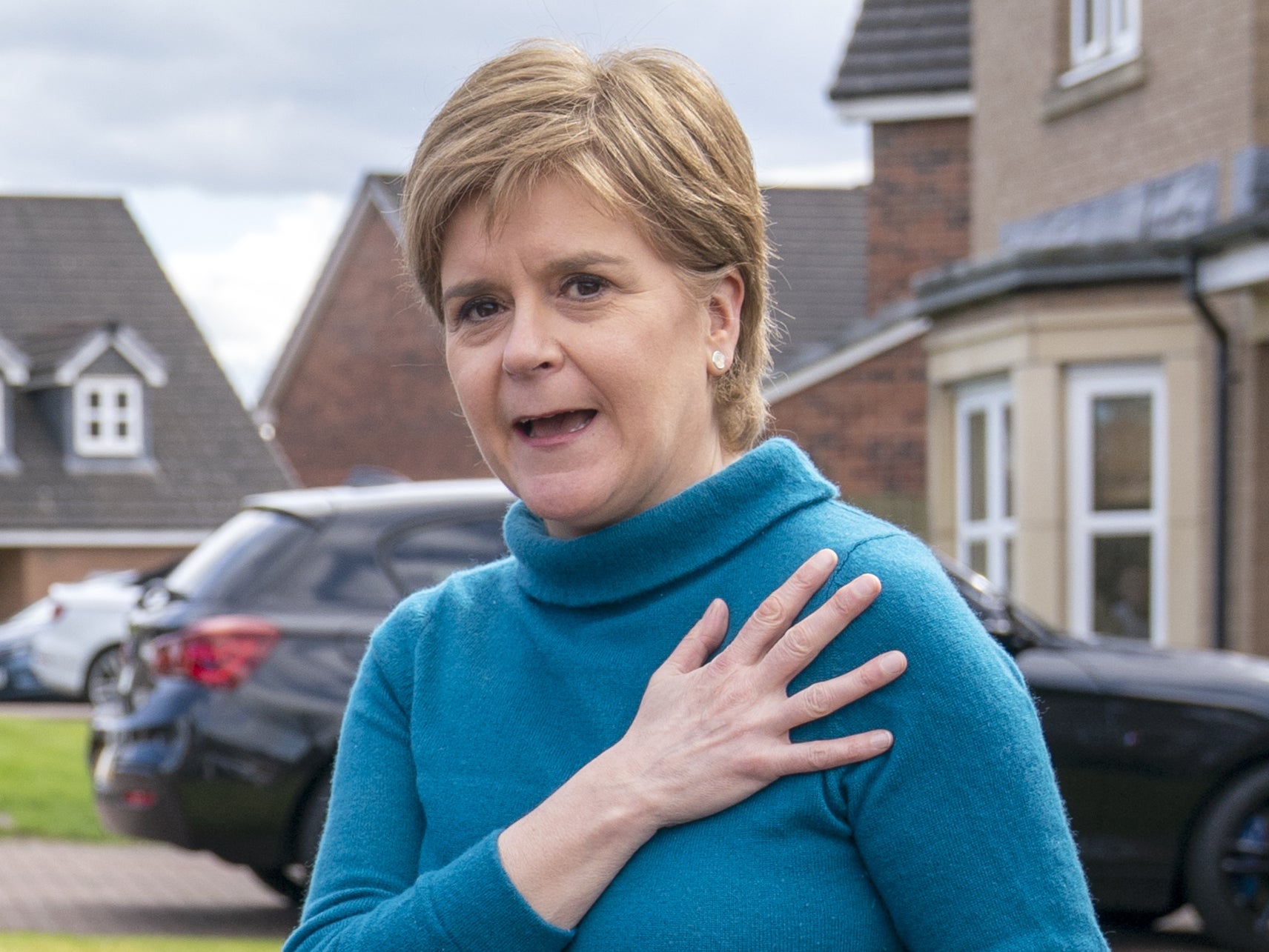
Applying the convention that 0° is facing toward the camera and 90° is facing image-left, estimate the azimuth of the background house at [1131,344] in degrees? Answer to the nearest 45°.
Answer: approximately 45°

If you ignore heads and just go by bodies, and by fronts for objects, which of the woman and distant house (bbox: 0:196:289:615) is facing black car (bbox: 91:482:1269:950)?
the distant house

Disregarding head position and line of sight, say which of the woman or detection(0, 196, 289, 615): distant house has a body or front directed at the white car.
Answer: the distant house

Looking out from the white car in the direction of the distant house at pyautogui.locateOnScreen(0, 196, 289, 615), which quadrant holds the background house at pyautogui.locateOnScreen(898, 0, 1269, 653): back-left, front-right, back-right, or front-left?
back-right

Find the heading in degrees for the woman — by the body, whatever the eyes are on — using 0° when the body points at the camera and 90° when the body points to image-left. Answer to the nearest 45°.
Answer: approximately 45°

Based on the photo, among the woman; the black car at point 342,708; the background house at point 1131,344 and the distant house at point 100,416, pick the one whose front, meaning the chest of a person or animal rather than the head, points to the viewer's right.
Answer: the black car

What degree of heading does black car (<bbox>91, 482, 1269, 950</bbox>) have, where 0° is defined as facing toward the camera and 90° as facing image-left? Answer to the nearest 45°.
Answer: approximately 270°

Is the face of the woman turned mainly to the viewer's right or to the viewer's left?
to the viewer's left

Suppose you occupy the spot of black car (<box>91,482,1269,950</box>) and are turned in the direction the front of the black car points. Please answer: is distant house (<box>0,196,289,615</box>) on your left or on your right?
on your left

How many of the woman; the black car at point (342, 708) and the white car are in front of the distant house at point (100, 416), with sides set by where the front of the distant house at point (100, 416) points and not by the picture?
3

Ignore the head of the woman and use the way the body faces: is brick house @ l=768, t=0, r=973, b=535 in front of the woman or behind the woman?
behind
